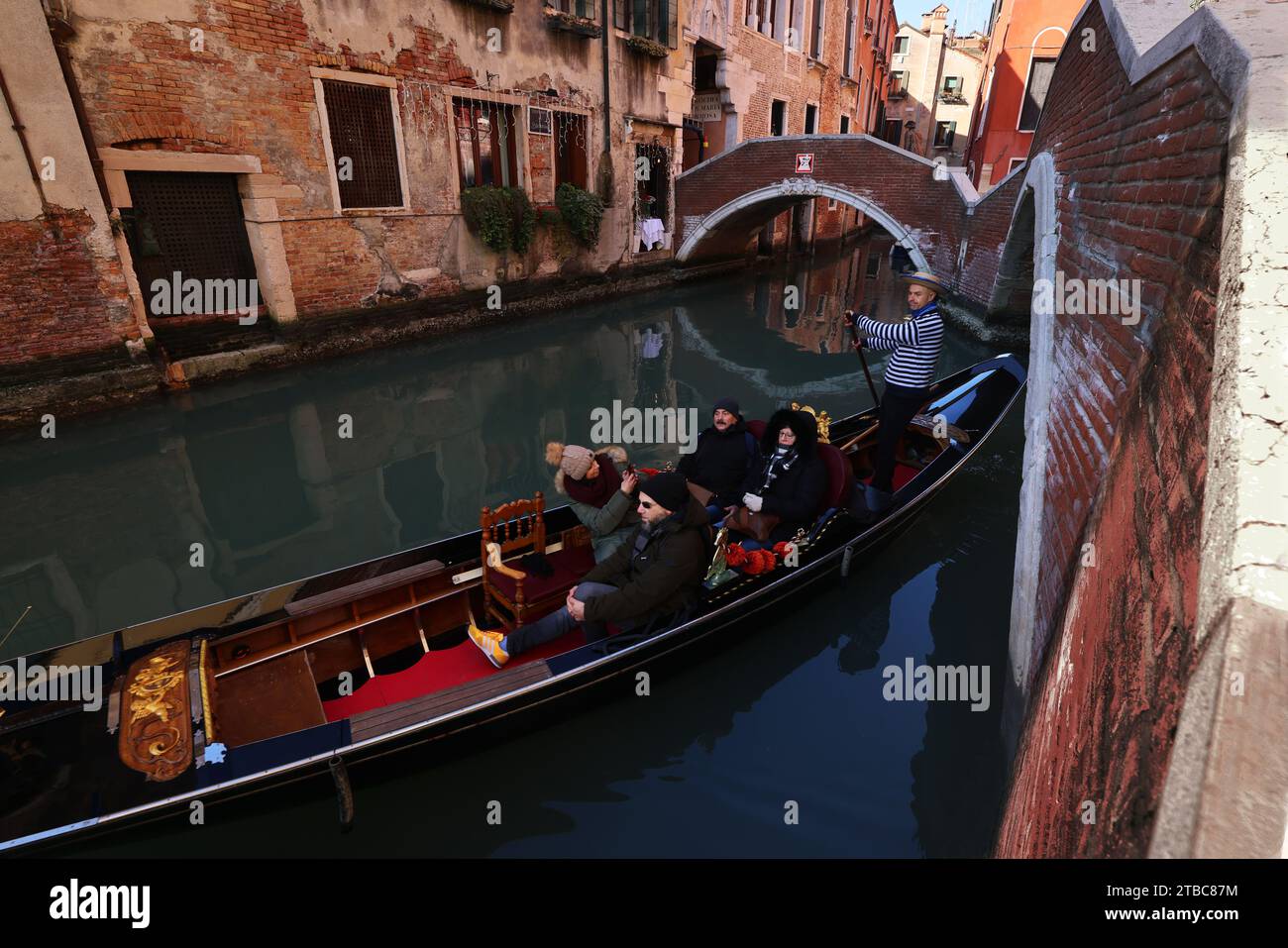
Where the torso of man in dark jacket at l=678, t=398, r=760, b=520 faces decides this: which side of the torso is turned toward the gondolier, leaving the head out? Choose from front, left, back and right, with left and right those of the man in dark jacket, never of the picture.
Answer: back

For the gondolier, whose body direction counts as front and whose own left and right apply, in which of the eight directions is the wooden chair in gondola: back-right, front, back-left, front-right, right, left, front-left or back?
front-left

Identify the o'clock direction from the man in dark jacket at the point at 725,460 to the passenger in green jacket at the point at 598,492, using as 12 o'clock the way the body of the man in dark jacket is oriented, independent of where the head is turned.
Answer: The passenger in green jacket is roughly at 12 o'clock from the man in dark jacket.

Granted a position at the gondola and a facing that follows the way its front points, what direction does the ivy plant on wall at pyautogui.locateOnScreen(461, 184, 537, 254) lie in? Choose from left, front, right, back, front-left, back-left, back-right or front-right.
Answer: back-right

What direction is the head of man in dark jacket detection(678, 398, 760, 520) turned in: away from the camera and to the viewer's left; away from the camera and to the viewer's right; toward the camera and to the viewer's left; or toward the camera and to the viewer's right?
toward the camera and to the viewer's left

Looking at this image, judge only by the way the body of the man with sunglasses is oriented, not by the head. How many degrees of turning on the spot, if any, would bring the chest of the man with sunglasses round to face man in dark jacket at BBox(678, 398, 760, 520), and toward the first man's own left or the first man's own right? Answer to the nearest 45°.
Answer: approximately 135° to the first man's own right

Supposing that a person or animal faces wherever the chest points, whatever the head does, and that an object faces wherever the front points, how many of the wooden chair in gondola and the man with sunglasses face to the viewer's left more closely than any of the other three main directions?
1

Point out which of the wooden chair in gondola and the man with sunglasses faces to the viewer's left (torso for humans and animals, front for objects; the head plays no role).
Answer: the man with sunglasses

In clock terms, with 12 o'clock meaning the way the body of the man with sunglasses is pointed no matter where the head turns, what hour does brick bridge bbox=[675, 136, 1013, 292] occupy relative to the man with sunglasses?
The brick bridge is roughly at 4 o'clock from the man with sunglasses.

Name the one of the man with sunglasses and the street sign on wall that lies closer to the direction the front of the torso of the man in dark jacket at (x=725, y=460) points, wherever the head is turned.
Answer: the man with sunglasses

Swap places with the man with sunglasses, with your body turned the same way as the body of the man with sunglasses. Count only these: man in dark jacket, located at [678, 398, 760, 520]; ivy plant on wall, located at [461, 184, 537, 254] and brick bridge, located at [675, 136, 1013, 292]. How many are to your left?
0

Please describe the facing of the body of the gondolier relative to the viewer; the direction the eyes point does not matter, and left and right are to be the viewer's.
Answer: facing to the left of the viewer

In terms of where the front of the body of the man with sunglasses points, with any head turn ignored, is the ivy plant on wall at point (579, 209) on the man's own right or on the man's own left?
on the man's own right

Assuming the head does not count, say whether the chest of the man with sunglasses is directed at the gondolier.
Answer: no

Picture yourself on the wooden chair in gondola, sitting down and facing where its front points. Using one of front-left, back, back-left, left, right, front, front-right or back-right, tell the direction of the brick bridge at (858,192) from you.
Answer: left

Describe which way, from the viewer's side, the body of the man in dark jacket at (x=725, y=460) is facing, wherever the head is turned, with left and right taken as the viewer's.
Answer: facing the viewer and to the left of the viewer
